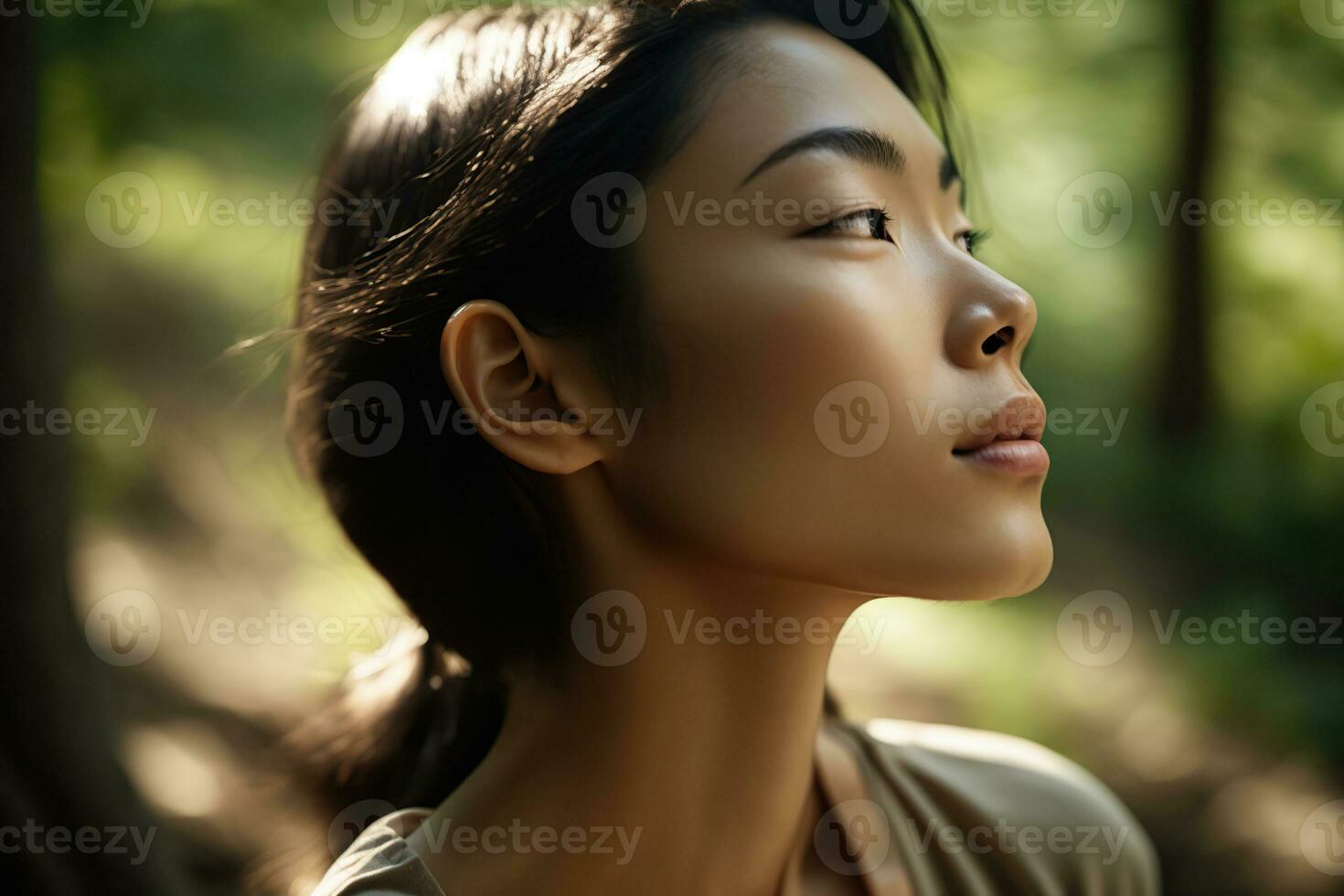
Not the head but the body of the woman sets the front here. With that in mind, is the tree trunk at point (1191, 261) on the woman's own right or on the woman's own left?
on the woman's own left

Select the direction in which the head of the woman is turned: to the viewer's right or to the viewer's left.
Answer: to the viewer's right

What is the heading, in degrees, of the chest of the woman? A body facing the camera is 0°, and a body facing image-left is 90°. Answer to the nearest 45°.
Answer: approximately 315°

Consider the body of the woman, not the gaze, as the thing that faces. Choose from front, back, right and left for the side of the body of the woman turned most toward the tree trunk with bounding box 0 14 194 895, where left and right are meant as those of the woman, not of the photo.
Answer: back
